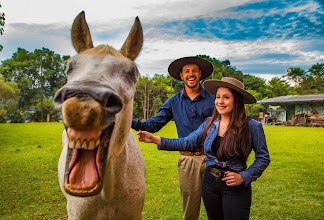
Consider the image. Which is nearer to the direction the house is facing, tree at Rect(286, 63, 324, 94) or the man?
the man

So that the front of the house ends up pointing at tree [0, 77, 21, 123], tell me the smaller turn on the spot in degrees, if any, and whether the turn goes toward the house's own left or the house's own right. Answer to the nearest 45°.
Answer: approximately 45° to the house's own right

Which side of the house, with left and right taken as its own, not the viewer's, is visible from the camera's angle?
front

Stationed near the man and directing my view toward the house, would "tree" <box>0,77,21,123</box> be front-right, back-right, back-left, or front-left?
front-left

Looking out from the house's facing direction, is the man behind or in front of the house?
in front

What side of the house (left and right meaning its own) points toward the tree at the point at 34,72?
right

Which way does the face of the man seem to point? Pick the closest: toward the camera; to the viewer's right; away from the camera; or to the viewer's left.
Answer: toward the camera

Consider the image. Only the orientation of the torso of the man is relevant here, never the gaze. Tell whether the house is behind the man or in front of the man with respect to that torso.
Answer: behind

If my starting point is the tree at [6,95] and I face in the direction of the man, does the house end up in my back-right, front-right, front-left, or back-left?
front-left

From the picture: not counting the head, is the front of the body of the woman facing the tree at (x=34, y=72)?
no

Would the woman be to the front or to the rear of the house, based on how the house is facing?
to the front

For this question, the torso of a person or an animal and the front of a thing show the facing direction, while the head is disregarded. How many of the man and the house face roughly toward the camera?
2

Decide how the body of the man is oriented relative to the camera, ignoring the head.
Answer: toward the camera

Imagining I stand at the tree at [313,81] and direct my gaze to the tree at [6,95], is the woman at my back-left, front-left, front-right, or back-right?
front-left

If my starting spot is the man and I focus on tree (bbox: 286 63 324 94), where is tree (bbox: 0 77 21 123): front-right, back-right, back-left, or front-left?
front-left

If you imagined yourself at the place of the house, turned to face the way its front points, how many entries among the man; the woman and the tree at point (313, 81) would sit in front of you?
2

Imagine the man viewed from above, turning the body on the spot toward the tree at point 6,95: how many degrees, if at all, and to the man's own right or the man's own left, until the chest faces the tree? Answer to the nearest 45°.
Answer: approximately 135° to the man's own right

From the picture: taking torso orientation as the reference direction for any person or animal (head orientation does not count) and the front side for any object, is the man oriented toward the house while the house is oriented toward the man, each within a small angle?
no

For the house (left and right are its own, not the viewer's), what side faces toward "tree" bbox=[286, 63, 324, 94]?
back
